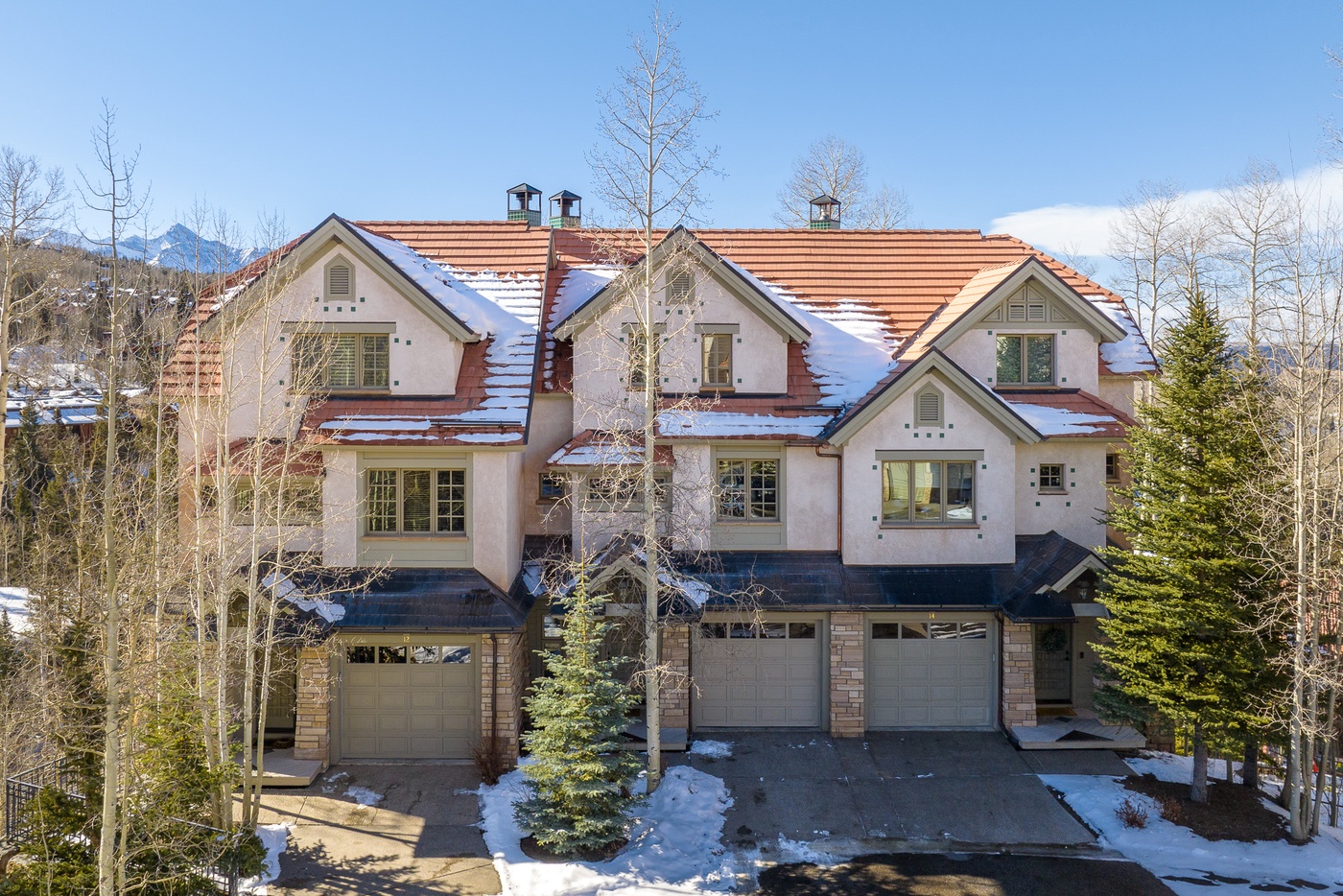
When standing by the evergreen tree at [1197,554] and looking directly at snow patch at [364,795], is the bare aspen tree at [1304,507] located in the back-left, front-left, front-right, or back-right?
back-left

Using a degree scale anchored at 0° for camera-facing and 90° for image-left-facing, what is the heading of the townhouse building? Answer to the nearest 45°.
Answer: approximately 0°

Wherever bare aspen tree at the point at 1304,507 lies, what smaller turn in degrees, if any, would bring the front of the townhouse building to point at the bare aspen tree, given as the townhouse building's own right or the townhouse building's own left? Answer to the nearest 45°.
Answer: approximately 45° to the townhouse building's own left

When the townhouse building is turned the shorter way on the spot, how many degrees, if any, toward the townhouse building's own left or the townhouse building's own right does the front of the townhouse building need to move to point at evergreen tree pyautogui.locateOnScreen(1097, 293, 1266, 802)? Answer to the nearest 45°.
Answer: approximately 45° to the townhouse building's own left

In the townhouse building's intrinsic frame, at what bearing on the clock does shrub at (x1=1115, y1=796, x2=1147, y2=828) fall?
The shrub is roughly at 10 o'clock from the townhouse building.

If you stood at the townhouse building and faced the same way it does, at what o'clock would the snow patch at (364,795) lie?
The snow patch is roughly at 2 o'clock from the townhouse building.

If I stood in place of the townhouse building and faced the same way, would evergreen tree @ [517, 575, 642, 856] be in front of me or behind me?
in front
